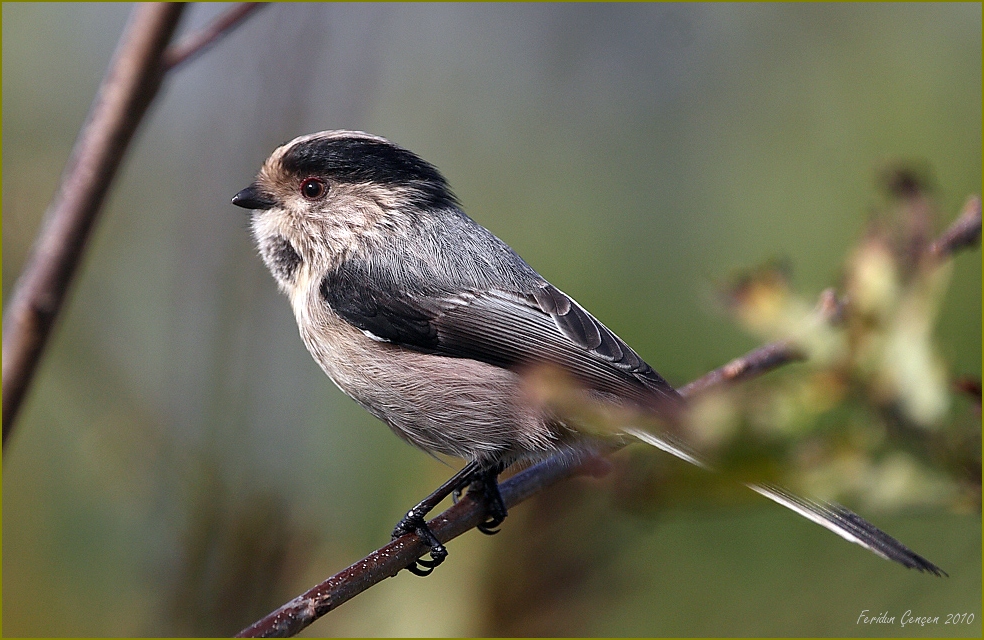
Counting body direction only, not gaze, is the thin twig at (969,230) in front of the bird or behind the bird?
behind

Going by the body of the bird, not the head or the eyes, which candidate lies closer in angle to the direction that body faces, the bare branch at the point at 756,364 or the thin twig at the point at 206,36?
the thin twig

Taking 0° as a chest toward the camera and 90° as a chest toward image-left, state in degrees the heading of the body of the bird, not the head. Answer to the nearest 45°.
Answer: approximately 90°
